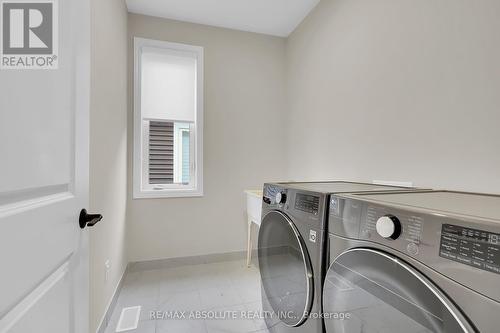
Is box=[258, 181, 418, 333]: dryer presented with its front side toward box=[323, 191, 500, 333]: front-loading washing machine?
no

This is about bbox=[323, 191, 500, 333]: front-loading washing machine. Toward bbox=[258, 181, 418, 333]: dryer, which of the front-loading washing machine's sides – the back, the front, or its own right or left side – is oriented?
right

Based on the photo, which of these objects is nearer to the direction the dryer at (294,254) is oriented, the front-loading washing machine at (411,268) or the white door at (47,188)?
the white door

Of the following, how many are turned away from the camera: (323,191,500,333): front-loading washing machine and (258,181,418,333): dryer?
0

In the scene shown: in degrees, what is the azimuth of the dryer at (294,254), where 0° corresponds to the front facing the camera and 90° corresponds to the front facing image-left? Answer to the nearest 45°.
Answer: approximately 45°

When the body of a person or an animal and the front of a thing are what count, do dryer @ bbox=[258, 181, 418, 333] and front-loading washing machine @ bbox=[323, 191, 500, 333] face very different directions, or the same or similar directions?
same or similar directions

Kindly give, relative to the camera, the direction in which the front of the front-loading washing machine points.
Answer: facing the viewer and to the left of the viewer

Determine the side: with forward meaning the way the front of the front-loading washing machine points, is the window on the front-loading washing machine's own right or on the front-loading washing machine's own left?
on the front-loading washing machine's own right

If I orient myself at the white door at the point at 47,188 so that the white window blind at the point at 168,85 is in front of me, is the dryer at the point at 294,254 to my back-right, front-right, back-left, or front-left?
front-right

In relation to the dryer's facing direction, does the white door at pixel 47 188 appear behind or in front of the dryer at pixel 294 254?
in front

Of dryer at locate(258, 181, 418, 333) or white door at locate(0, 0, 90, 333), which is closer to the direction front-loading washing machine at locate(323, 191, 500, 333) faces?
the white door

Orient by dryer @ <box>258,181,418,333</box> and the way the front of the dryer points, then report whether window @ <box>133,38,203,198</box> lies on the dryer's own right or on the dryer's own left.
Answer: on the dryer's own right

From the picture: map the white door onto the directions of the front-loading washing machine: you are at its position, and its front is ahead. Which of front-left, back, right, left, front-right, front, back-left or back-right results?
front
